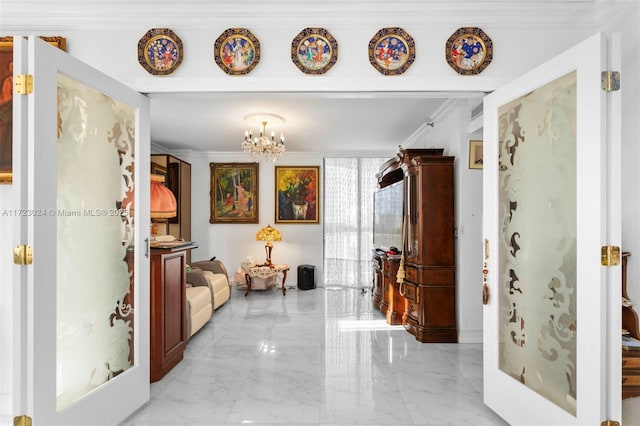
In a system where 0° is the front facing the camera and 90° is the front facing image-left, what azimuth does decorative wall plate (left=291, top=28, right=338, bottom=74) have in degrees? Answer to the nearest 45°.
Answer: approximately 0°

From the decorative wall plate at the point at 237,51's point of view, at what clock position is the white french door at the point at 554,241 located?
The white french door is roughly at 10 o'clock from the decorative wall plate.

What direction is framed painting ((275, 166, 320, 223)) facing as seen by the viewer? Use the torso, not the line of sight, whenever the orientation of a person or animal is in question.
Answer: toward the camera

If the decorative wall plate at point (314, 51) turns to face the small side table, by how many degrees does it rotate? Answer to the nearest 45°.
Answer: approximately 180°

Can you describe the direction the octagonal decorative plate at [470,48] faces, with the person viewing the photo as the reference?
facing the viewer

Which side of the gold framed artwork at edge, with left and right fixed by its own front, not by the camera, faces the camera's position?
front

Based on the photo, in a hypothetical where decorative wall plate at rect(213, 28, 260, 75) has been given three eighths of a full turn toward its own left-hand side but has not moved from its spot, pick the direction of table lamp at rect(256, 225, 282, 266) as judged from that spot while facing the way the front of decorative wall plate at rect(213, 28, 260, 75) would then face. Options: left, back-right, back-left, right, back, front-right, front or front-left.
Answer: front-left

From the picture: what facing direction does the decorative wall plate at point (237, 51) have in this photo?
toward the camera

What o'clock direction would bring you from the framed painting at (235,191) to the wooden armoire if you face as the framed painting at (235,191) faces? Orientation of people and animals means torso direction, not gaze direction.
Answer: The wooden armoire is roughly at 11 o'clock from the framed painting.
